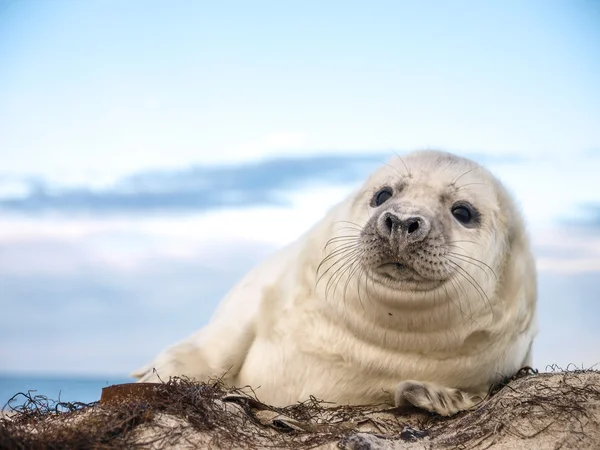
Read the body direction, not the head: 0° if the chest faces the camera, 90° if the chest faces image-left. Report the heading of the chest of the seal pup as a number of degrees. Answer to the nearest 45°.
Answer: approximately 315°
